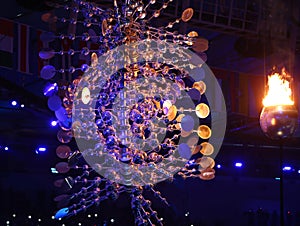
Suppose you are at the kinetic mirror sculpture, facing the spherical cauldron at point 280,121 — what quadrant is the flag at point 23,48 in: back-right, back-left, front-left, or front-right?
back-left

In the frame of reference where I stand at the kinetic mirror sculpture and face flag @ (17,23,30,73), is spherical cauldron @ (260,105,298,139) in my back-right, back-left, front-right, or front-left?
back-right

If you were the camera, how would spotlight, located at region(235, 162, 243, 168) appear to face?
facing the viewer

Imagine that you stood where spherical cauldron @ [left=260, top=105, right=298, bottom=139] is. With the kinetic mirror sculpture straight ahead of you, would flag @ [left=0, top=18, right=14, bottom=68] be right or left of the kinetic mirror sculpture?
right
